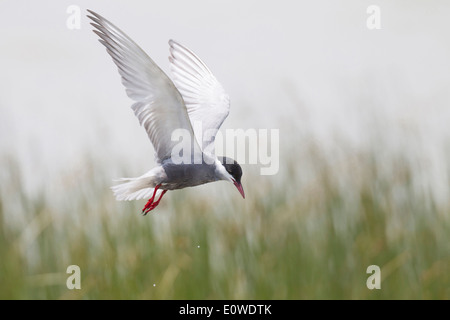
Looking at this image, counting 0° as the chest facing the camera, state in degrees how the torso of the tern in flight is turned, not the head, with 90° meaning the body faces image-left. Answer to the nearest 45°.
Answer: approximately 270°
